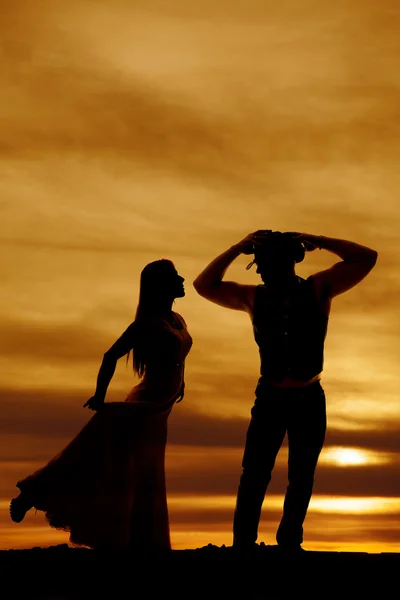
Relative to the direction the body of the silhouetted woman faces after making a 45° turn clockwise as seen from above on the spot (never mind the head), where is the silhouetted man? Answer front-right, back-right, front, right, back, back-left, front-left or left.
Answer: front

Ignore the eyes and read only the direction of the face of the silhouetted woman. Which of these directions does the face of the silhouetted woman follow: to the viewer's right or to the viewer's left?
to the viewer's right

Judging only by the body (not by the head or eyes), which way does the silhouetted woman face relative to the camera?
to the viewer's right
